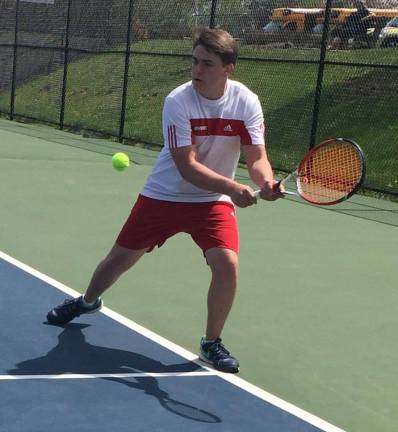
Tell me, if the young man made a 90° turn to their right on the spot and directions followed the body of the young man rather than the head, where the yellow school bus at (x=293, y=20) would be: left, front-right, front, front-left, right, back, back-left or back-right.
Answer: right

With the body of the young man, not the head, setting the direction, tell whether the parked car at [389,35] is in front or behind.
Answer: behind

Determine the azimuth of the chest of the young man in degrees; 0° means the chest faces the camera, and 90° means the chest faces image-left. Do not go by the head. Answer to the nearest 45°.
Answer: approximately 0°

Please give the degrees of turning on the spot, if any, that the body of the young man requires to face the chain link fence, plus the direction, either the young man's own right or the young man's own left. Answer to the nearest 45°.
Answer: approximately 180°

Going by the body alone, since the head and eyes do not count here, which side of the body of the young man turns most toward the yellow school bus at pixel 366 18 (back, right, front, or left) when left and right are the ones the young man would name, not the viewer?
back
